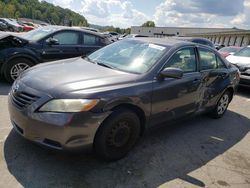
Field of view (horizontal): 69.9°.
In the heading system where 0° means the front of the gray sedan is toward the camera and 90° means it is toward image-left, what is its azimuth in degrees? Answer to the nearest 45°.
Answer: approximately 45°
